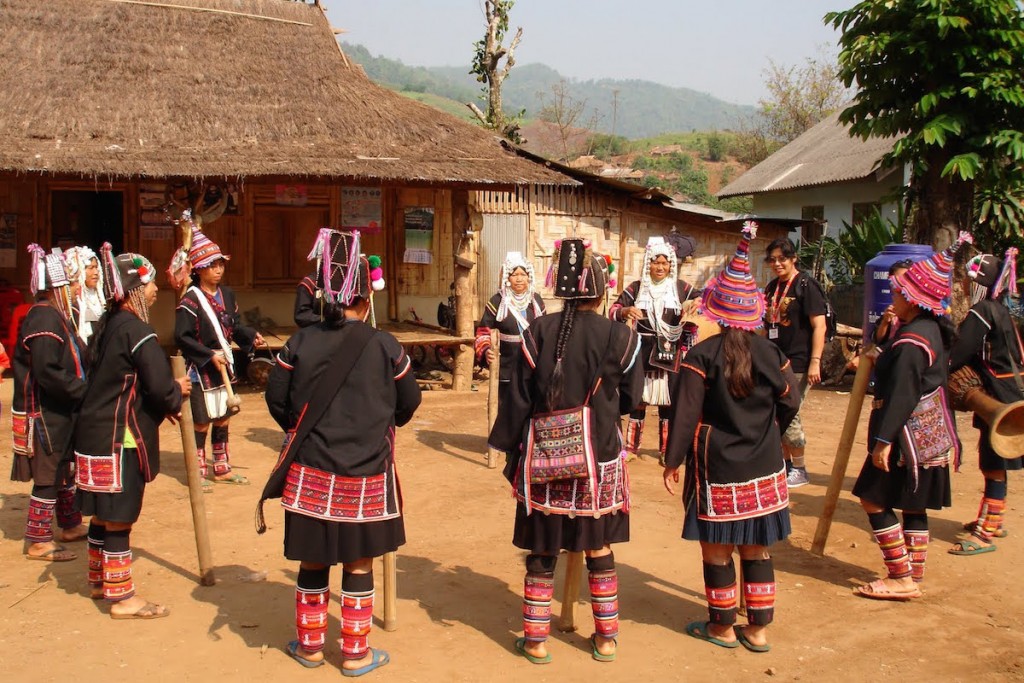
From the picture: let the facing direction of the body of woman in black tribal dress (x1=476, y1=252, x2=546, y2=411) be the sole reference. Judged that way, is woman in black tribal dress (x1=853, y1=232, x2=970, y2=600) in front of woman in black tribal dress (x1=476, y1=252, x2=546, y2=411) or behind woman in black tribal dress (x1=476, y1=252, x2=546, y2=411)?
in front

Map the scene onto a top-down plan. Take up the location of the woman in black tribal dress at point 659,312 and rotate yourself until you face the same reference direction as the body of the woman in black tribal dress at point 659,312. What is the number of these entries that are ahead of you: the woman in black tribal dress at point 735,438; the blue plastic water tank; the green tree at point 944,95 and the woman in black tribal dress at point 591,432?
2

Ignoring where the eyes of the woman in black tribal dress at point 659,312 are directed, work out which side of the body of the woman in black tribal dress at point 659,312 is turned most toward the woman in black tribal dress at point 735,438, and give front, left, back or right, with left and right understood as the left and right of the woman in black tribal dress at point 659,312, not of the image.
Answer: front

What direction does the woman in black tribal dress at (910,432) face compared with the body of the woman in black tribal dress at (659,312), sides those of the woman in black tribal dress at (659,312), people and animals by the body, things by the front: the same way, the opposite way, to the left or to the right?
to the right

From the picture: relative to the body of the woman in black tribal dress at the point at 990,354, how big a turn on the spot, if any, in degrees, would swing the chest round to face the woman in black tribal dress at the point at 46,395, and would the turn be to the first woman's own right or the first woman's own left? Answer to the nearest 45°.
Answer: approximately 45° to the first woman's own left

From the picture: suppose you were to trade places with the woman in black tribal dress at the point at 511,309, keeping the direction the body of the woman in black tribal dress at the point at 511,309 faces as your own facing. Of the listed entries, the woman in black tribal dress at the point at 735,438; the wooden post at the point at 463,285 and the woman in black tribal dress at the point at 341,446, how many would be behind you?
1

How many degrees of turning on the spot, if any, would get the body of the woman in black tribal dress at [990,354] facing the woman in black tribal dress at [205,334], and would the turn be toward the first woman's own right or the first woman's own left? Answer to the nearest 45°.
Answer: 0° — they already face them

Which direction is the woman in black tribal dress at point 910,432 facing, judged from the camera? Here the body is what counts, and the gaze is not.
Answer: to the viewer's left

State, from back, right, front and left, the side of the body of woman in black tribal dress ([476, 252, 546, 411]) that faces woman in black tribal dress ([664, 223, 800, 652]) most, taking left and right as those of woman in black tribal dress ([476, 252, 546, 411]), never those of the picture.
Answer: front

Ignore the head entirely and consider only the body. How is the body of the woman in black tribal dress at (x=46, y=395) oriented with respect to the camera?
to the viewer's right

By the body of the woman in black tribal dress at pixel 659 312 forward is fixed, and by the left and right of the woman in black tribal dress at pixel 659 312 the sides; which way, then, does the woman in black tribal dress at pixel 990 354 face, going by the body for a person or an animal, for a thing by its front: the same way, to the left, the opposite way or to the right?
to the right

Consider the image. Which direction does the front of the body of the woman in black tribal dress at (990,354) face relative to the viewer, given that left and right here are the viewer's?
facing to the left of the viewer

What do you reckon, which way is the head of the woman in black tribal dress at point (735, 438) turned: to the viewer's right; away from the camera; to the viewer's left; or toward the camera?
away from the camera

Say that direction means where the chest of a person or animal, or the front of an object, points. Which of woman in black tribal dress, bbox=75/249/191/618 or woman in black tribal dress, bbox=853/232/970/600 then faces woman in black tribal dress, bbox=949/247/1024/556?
woman in black tribal dress, bbox=75/249/191/618

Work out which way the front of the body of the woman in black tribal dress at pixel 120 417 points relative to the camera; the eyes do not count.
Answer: to the viewer's right

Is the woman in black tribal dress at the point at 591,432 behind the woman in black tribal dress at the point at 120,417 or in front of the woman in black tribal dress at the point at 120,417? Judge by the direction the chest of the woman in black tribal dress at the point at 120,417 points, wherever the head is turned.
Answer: in front

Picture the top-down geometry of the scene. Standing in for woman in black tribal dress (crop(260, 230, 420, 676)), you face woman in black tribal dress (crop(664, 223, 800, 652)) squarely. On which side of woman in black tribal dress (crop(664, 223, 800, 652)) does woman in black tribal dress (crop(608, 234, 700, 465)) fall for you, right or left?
left
